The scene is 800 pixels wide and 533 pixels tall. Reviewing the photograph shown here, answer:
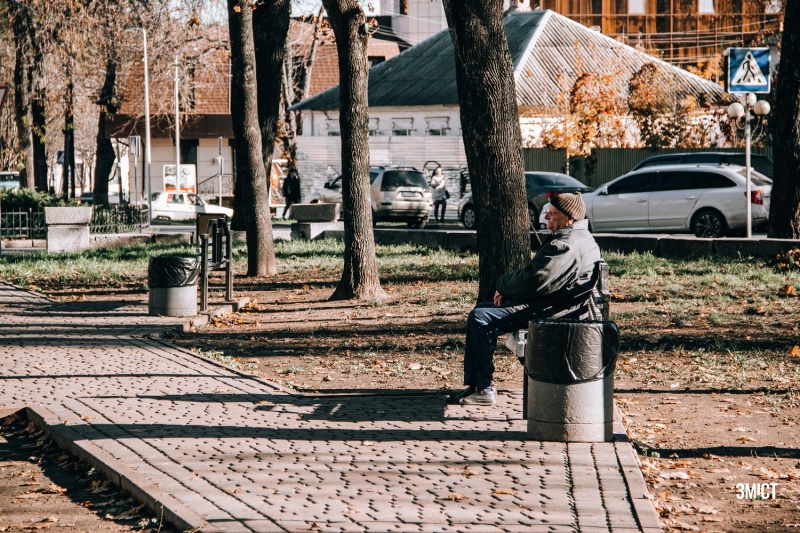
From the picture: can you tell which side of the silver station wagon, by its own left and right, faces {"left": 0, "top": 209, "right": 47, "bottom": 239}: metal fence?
front

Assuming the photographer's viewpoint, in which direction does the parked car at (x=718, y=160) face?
facing to the left of the viewer

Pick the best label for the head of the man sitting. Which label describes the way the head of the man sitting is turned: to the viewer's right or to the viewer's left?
to the viewer's left

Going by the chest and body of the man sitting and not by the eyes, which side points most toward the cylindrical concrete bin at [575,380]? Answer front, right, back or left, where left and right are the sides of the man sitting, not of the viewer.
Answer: left

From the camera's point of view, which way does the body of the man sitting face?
to the viewer's left

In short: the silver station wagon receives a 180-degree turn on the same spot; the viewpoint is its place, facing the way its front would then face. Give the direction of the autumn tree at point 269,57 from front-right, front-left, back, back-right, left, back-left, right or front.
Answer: back-right

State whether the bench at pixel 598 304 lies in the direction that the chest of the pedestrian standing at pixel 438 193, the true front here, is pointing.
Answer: yes

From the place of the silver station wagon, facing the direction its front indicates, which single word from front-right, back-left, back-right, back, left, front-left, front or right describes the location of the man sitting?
left

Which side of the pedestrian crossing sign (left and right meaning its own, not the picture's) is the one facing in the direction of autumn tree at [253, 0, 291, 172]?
right

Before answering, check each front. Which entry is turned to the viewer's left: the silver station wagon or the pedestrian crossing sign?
the silver station wagon

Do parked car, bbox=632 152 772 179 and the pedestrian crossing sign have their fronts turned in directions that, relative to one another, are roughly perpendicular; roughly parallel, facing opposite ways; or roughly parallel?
roughly perpendicular

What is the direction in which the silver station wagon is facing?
to the viewer's left

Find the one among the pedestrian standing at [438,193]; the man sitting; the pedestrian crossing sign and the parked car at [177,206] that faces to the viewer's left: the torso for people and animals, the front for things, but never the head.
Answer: the man sitting
